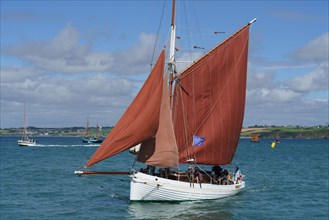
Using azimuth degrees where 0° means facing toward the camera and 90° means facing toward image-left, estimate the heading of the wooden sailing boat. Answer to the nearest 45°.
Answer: approximately 45°
